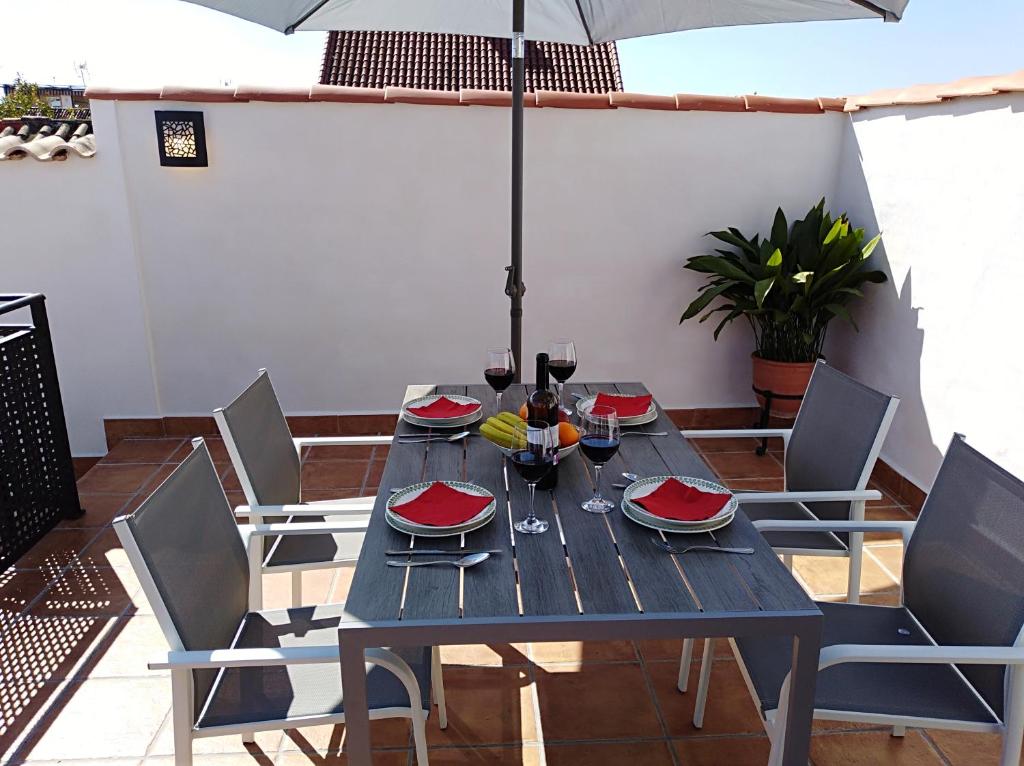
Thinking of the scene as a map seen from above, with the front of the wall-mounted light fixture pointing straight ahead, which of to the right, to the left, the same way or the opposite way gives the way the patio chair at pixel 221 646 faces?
to the left

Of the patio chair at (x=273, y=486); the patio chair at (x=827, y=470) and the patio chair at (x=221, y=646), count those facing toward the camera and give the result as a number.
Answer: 0

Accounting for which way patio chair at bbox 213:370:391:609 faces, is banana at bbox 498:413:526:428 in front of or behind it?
in front

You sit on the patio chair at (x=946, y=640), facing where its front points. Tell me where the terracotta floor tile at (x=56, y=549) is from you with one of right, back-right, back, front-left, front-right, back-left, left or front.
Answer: front-right

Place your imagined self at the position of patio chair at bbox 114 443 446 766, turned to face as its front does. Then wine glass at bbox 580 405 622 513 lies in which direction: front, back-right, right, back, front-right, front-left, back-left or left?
front

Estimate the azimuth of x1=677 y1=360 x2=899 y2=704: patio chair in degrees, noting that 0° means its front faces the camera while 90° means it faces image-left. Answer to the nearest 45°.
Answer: approximately 90°

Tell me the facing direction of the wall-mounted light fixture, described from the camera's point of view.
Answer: facing the viewer

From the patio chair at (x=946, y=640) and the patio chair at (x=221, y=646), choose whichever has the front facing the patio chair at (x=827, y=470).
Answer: the patio chair at (x=221, y=646)

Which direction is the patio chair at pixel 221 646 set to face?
to the viewer's right

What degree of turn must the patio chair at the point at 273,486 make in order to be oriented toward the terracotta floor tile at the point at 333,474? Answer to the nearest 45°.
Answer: approximately 90° to its left

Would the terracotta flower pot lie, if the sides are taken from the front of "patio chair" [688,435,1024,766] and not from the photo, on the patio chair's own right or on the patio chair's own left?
on the patio chair's own right

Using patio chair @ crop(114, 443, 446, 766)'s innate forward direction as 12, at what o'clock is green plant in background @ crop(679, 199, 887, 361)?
The green plant in background is roughly at 11 o'clock from the patio chair.

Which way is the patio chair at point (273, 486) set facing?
to the viewer's right

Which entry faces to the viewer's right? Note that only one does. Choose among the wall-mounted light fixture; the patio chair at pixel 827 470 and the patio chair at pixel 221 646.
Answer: the patio chair at pixel 221 646

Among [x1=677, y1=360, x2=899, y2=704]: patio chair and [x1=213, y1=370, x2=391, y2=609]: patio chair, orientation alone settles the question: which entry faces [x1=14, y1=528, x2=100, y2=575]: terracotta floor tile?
[x1=677, y1=360, x2=899, y2=704]: patio chair

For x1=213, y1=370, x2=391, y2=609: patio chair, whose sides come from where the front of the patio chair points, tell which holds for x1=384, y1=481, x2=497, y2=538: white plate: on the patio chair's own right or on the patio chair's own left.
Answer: on the patio chair's own right

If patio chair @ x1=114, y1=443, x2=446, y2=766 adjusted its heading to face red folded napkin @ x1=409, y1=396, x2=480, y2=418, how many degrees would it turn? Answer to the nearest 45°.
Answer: approximately 45° to its left

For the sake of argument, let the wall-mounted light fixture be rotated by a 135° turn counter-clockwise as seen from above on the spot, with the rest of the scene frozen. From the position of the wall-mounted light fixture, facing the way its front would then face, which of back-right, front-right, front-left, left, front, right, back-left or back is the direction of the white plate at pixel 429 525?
back-right
